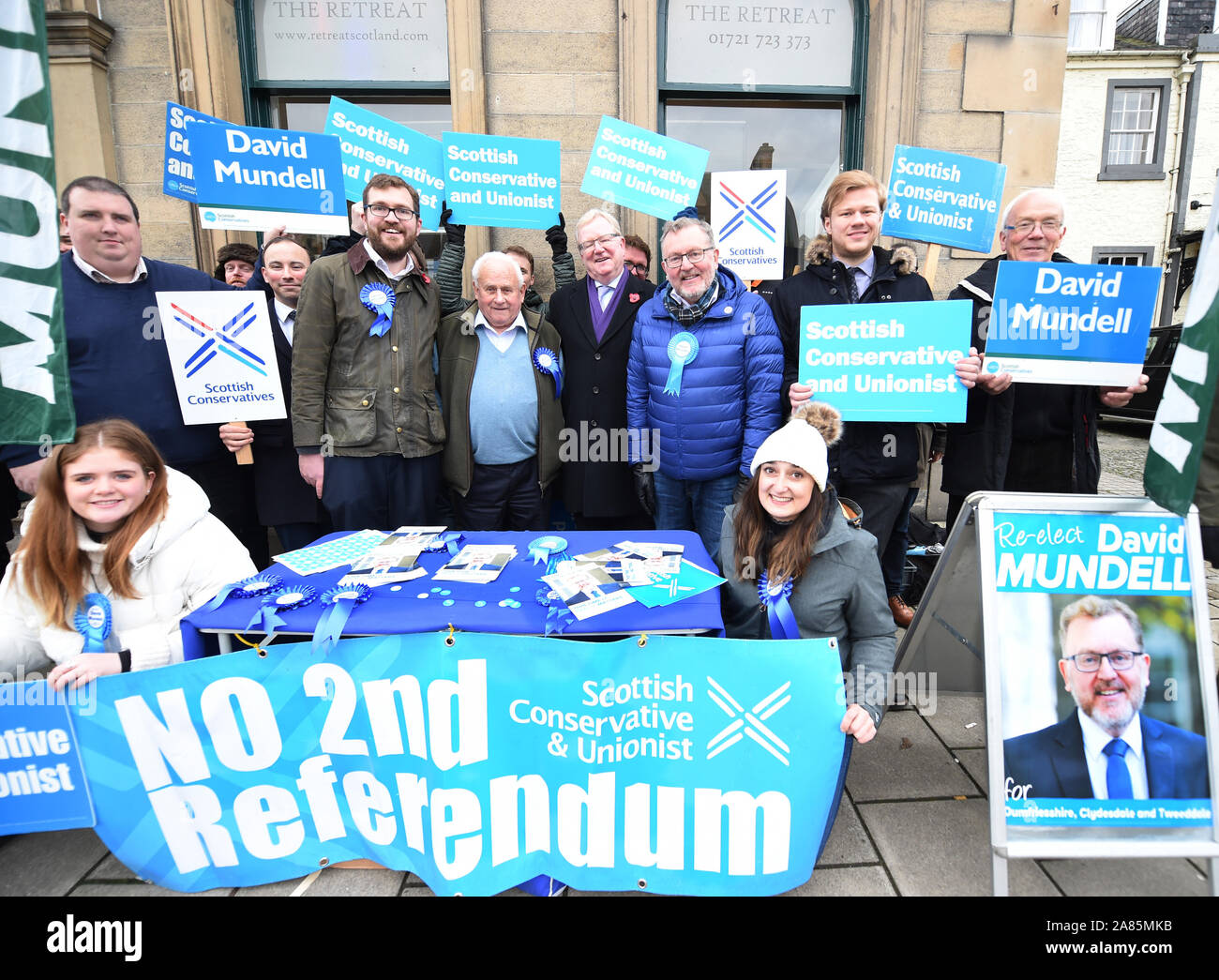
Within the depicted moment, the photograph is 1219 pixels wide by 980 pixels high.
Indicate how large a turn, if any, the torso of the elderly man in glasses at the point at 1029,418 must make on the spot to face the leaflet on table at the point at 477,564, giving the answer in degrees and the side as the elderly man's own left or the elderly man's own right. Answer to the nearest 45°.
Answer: approximately 45° to the elderly man's own right

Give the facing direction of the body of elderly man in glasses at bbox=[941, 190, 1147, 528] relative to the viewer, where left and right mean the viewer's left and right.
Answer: facing the viewer

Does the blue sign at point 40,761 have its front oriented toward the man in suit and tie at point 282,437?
no

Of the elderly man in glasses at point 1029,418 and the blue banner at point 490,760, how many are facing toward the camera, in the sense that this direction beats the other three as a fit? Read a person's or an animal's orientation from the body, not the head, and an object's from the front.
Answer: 2

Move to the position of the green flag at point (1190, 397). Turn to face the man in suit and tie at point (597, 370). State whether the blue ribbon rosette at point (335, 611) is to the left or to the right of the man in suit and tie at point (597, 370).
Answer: left

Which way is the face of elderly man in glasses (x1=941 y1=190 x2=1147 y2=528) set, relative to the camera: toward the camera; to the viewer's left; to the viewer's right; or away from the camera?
toward the camera

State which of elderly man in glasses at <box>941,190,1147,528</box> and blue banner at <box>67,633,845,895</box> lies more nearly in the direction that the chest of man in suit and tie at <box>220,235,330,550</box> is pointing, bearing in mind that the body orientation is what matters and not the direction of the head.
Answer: the blue banner

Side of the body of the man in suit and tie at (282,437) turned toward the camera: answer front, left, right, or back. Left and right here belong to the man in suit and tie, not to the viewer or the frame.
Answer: front

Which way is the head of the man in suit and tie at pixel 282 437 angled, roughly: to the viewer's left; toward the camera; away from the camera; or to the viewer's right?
toward the camera

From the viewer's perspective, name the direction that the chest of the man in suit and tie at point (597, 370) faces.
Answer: toward the camera

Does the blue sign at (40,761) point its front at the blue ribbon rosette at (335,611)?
no
